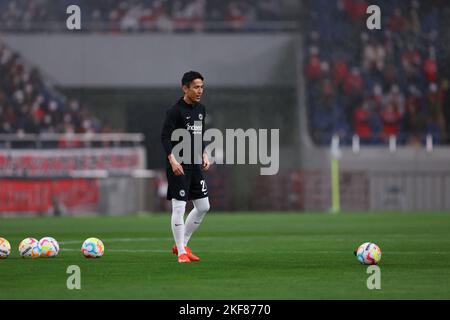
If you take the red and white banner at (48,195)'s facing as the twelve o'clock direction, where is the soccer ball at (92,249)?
The soccer ball is roughly at 12 o'clock from the red and white banner.

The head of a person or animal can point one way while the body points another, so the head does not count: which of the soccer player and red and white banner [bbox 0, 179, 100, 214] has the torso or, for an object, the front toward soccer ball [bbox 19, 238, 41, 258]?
the red and white banner

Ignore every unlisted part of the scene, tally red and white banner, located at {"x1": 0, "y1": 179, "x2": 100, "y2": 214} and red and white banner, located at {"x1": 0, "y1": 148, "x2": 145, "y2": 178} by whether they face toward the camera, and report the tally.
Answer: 2

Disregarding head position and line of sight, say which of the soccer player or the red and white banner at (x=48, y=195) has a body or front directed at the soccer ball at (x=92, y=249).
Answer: the red and white banner

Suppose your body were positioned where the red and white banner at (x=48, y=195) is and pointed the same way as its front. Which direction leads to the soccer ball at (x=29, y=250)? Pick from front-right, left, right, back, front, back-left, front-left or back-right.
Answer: front

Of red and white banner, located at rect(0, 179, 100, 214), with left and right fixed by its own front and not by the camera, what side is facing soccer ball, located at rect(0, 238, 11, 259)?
front

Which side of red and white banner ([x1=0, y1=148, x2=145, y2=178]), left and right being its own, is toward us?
front

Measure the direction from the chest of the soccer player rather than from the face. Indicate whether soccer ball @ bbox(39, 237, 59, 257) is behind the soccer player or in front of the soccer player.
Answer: behind

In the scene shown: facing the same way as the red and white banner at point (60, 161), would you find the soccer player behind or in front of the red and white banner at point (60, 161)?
in front

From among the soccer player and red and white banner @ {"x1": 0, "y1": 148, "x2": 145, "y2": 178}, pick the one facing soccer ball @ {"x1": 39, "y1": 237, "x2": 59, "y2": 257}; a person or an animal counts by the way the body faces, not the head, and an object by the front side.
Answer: the red and white banner

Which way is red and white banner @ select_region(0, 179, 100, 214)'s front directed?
toward the camera
